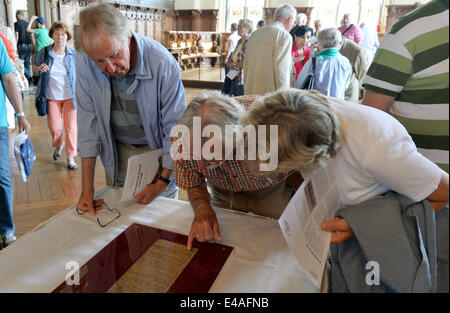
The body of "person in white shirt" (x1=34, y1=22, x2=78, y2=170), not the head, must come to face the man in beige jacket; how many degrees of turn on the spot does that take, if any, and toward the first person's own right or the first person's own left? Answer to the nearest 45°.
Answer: approximately 45° to the first person's own left

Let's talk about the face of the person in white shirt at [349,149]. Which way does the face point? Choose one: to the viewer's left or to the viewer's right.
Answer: to the viewer's left

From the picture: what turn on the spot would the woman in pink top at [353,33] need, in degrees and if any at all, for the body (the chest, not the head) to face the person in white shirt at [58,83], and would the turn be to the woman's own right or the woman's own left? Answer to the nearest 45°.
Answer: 0° — they already face them

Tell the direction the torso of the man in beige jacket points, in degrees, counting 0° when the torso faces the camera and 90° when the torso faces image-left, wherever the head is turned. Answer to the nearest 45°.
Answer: approximately 225°

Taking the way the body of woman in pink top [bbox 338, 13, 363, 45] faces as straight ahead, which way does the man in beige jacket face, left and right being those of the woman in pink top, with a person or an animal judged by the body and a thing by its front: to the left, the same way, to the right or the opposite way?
the opposite way

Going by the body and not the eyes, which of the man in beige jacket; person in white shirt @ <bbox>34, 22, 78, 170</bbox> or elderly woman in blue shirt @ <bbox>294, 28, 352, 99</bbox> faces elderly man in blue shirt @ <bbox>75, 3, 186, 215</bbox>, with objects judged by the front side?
the person in white shirt

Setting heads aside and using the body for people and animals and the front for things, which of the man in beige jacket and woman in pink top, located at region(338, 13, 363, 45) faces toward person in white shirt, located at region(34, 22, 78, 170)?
the woman in pink top
